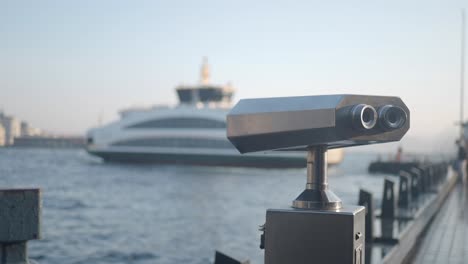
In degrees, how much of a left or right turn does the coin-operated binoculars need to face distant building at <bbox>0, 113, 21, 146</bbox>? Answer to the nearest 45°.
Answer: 0° — it already faces it

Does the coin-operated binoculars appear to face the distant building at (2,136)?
yes
